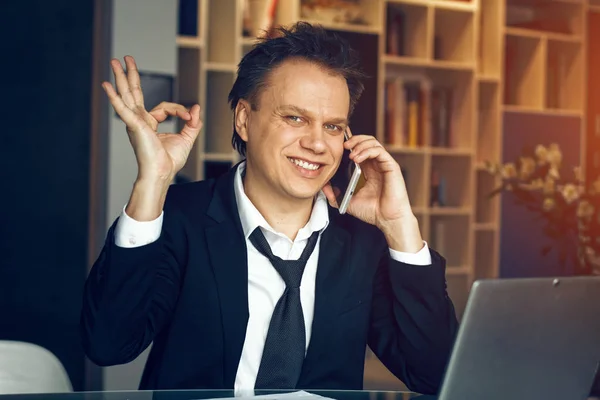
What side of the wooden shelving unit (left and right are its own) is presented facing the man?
front

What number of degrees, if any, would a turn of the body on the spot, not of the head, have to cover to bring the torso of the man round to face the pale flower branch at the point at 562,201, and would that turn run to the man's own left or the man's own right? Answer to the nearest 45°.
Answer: approximately 135° to the man's own left

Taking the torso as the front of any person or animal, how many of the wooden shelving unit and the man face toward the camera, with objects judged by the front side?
2

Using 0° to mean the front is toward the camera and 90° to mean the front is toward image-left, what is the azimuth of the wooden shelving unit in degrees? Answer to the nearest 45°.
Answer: approximately 0°

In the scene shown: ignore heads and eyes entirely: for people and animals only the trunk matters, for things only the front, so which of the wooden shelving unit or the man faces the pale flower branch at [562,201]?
the wooden shelving unit

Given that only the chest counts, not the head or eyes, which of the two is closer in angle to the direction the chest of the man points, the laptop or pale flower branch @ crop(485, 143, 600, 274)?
the laptop

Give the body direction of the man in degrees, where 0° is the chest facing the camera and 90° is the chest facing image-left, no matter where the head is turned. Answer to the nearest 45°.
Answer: approximately 0°

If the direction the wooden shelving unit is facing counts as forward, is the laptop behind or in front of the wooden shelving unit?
in front
